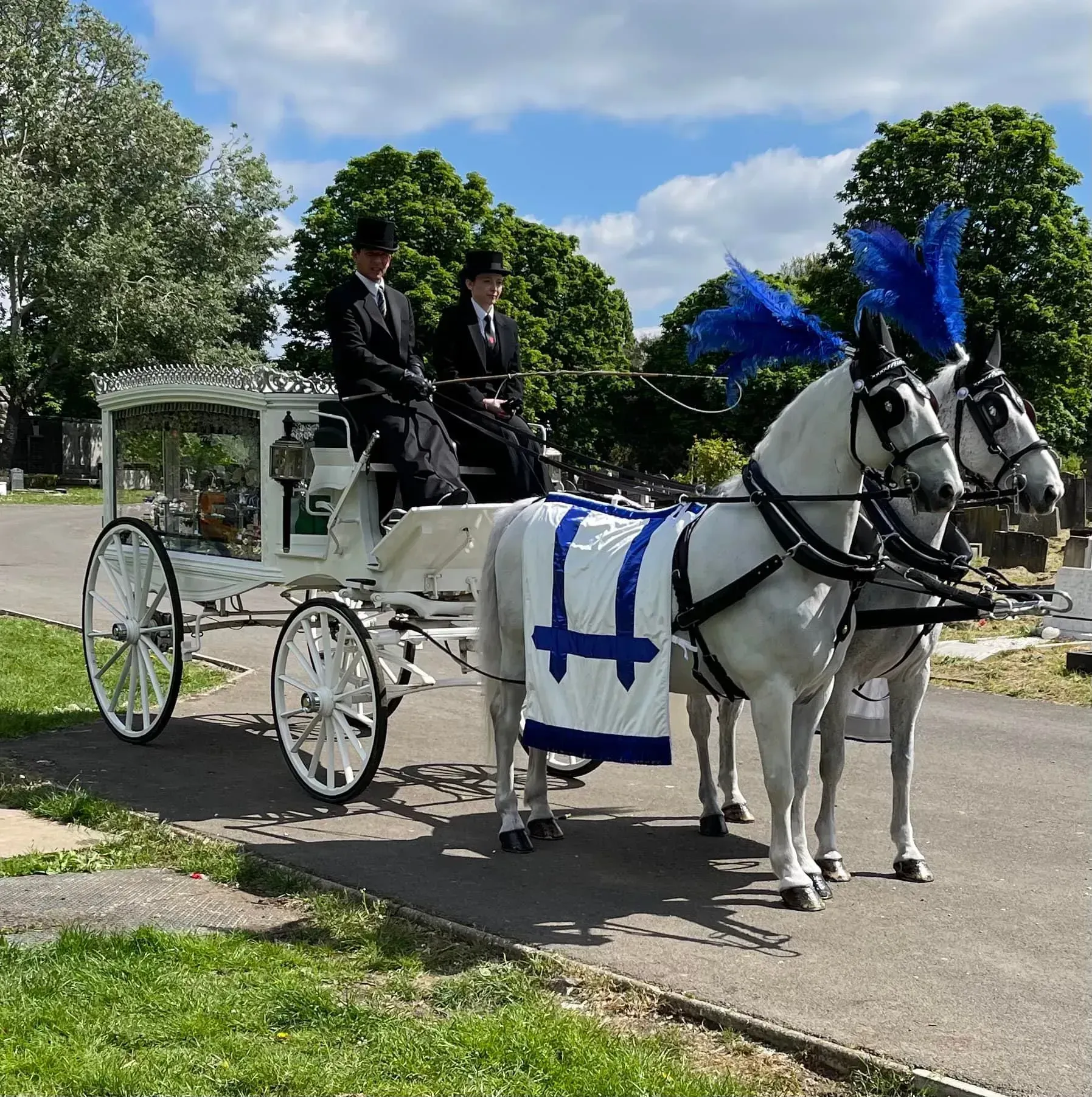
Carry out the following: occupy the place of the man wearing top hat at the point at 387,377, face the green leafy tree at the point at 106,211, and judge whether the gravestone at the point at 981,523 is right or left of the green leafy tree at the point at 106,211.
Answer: right

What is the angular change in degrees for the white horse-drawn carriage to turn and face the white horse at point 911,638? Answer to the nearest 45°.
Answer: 0° — it already faces it

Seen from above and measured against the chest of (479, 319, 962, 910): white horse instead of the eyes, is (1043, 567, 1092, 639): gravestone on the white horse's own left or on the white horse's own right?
on the white horse's own left

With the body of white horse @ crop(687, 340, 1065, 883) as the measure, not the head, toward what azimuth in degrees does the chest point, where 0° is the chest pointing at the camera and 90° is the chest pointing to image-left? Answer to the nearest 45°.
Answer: approximately 315°

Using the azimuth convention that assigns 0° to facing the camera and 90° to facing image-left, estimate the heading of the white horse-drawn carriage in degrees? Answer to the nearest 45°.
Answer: approximately 315°

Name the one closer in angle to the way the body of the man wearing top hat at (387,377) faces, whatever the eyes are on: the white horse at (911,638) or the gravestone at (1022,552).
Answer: the white horse

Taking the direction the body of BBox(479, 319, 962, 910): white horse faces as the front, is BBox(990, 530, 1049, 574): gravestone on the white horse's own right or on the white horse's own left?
on the white horse's own left

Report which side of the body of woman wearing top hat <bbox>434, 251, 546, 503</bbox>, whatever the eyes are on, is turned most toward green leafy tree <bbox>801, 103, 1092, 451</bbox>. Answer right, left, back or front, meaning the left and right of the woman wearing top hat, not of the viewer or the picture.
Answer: left

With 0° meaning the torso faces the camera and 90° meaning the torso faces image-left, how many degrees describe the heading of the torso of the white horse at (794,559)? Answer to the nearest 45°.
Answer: approximately 315°
